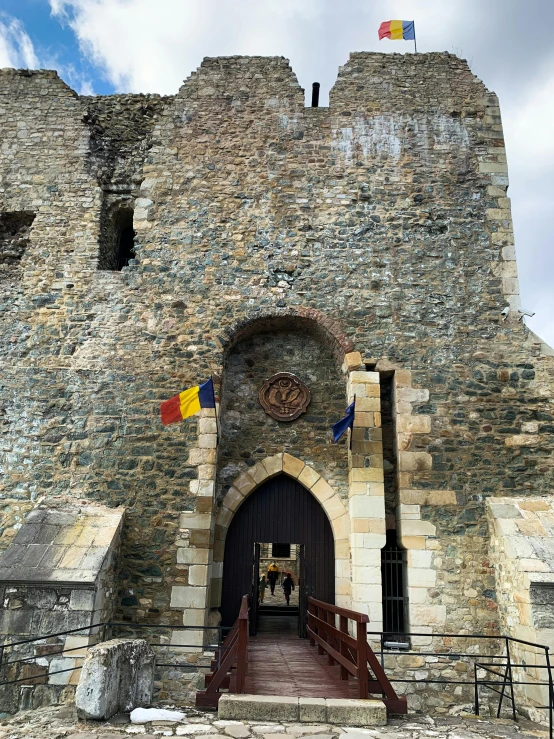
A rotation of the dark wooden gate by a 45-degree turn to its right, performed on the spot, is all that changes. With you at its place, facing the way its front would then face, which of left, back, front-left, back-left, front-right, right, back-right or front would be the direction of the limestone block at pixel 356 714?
front-left

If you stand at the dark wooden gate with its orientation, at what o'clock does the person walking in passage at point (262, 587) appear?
The person walking in passage is roughly at 6 o'clock from the dark wooden gate.

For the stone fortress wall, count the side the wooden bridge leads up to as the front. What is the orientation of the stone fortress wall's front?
toward the camera

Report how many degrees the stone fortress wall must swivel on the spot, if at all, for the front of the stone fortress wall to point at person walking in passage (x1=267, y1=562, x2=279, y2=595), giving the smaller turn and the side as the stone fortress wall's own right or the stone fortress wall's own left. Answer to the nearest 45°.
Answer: approximately 180°

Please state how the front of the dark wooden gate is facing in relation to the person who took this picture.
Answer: facing the viewer

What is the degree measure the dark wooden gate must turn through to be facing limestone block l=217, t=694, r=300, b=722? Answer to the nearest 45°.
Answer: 0° — it already faces it

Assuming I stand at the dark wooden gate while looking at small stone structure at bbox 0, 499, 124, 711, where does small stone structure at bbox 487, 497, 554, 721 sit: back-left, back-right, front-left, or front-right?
back-left

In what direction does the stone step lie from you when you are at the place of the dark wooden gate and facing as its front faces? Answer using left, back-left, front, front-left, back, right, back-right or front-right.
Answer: front

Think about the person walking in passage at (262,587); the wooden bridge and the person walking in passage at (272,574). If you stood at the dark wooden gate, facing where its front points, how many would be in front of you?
1

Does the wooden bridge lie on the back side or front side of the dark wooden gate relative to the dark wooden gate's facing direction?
on the front side

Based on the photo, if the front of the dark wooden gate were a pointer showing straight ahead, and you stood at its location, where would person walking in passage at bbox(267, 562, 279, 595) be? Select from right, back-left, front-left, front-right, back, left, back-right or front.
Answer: back
